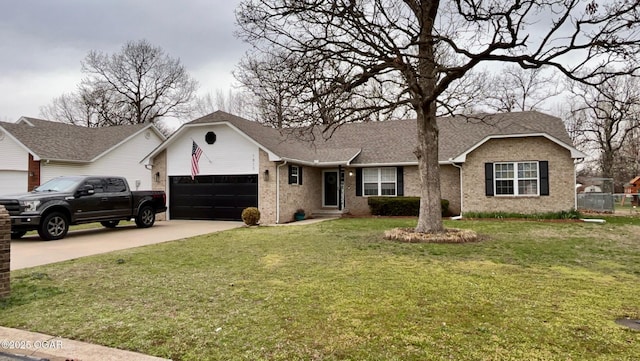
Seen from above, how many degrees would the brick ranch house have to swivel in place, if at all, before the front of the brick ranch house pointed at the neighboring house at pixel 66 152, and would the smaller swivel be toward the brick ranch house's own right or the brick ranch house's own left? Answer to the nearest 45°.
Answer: approximately 90° to the brick ranch house's own right

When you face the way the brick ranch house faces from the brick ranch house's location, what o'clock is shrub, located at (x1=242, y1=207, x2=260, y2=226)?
The shrub is roughly at 2 o'clock from the brick ranch house.

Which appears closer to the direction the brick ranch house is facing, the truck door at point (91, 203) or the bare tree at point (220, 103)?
the truck door

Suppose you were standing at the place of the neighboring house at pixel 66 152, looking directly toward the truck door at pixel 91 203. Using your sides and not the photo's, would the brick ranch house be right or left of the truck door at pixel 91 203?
left

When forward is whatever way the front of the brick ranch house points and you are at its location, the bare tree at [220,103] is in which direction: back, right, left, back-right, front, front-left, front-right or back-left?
back-right

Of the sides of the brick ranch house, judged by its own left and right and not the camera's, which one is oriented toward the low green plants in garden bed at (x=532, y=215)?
left

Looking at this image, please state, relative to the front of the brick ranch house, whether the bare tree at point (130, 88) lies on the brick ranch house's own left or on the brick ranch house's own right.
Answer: on the brick ranch house's own right

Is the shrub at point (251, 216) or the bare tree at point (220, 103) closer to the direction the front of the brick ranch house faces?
the shrub

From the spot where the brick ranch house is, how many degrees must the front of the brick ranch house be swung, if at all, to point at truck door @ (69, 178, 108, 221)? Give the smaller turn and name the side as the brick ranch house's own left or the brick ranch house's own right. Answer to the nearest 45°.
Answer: approximately 45° to the brick ranch house's own right

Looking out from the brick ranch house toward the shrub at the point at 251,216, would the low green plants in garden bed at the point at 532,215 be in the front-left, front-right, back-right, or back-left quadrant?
back-left

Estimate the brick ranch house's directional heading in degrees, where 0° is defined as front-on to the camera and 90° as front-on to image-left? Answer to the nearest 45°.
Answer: approximately 0°

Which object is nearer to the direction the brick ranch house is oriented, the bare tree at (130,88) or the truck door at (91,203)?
the truck door

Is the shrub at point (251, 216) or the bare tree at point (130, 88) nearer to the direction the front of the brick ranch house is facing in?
the shrub
